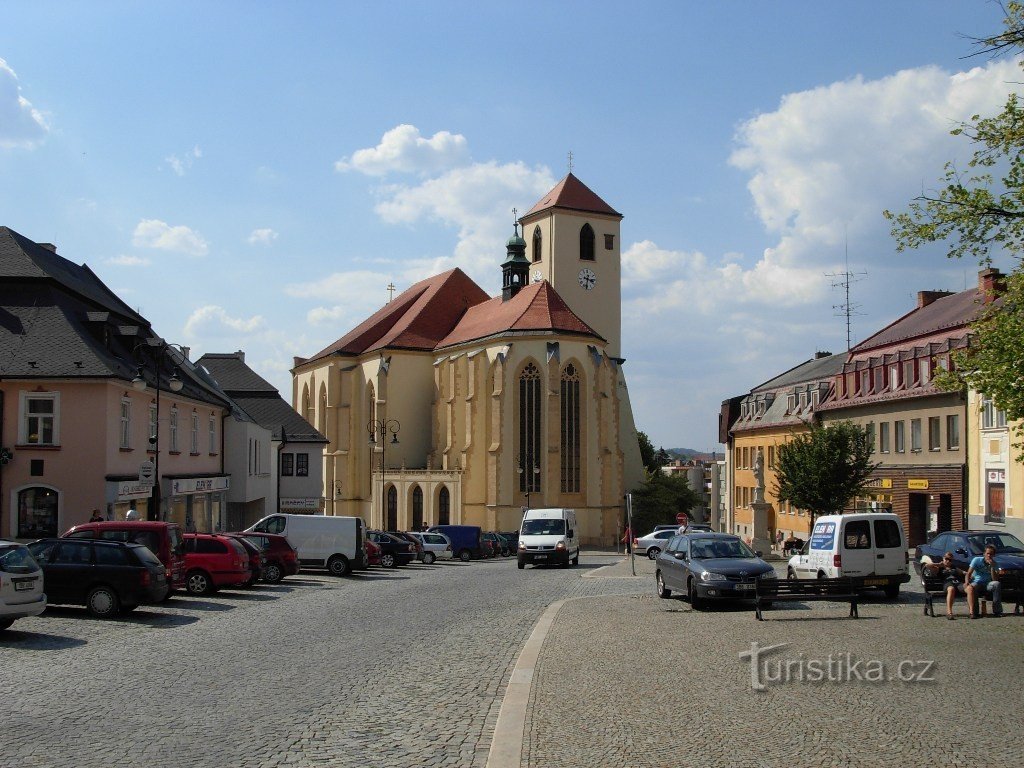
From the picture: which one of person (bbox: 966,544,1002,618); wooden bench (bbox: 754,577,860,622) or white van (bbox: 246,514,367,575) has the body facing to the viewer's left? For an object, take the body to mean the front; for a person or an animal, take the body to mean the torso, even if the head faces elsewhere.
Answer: the white van

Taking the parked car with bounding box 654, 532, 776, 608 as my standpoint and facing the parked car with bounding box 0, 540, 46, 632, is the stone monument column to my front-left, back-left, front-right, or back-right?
back-right

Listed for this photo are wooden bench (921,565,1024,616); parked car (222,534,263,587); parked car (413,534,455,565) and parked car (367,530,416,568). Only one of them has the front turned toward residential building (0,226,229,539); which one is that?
parked car (222,534,263,587)

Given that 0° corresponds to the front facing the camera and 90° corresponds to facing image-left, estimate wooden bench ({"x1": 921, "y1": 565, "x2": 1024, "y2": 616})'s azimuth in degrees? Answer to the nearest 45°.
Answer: approximately 0°

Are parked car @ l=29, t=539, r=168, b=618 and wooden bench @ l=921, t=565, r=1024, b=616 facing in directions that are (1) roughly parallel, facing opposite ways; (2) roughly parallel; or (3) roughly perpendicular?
roughly perpendicular

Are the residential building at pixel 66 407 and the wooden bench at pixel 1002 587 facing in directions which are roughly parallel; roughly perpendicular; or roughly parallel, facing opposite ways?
roughly perpendicular
